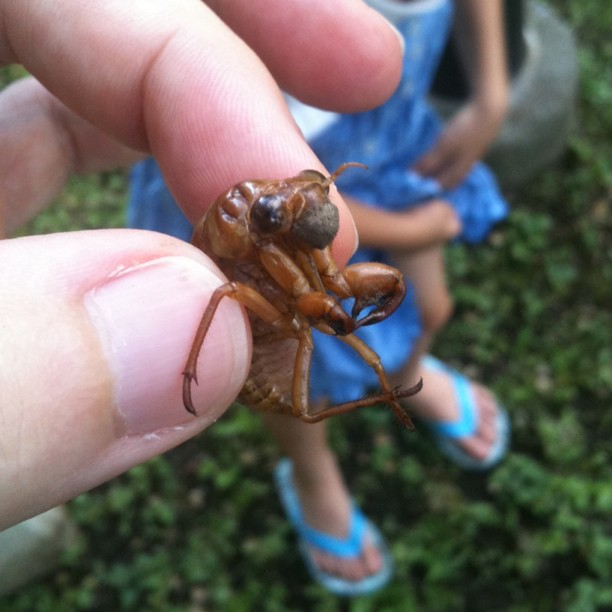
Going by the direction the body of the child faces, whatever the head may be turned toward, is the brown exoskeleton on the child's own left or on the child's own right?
on the child's own right

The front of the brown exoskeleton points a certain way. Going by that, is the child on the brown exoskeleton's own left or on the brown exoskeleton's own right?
on the brown exoskeleton's own left

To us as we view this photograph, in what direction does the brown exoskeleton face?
facing the viewer and to the right of the viewer

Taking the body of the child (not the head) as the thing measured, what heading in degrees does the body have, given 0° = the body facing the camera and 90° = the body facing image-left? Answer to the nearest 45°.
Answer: approximately 315°

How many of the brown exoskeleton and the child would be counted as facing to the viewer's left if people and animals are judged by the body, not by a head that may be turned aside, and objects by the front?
0

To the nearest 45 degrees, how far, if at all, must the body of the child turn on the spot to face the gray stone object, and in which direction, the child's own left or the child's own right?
approximately 90° to the child's own left

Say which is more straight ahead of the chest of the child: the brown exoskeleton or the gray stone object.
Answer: the brown exoskeleton
